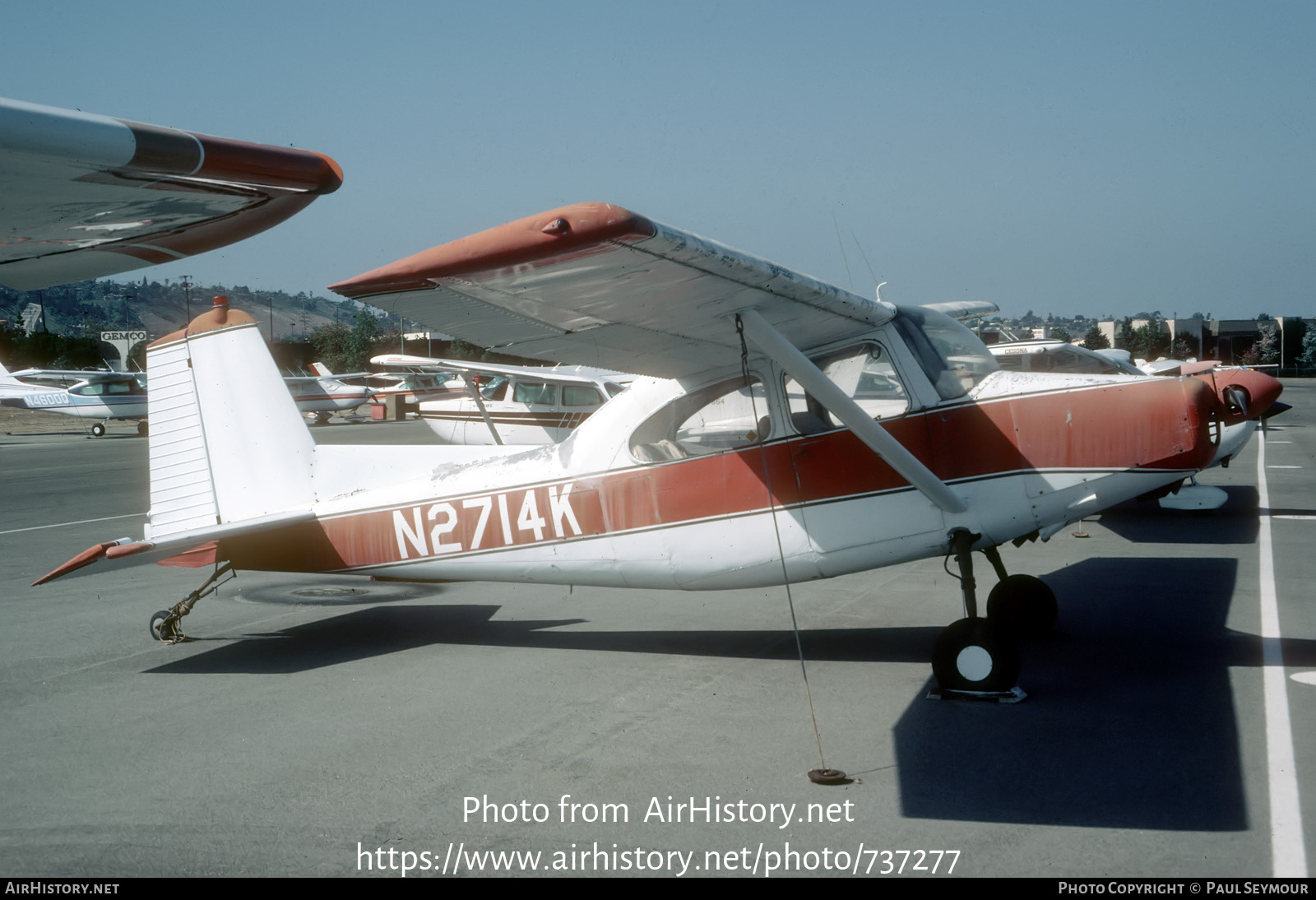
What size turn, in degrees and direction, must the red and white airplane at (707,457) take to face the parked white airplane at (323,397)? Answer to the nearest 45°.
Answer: approximately 90° to its left

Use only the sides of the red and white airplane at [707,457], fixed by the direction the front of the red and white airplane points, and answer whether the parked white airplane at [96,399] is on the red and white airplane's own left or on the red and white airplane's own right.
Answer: on the red and white airplane's own left

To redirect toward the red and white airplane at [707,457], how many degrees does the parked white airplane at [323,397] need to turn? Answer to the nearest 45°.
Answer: approximately 90° to its right

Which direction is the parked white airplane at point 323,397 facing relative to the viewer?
to the viewer's right

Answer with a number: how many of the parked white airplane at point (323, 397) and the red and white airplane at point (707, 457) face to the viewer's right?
2

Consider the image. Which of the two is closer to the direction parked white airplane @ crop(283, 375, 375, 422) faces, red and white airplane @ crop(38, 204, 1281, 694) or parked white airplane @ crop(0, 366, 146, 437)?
the red and white airplane

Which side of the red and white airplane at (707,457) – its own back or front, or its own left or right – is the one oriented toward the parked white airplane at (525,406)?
left

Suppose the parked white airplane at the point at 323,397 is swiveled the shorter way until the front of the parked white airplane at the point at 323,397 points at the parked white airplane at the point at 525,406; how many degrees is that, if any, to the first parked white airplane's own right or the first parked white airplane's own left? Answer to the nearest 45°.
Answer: approximately 90° to the first parked white airplane's own right

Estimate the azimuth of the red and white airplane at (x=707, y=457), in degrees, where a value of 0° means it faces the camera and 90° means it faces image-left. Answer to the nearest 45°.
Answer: approximately 270°

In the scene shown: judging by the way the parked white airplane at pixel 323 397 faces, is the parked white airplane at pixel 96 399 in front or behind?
behind
